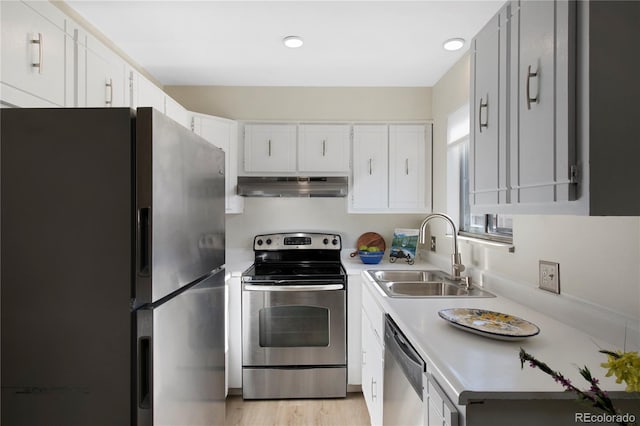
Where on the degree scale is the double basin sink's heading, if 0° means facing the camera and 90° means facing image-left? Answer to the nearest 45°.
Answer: approximately 90°

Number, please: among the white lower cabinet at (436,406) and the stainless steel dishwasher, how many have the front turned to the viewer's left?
2

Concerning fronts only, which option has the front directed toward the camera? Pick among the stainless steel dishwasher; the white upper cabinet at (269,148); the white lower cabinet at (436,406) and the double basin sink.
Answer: the white upper cabinet

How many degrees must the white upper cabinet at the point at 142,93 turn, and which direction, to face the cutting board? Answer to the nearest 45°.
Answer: approximately 45° to its left

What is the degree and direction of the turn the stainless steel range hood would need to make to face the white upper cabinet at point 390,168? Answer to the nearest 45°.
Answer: approximately 90° to its left

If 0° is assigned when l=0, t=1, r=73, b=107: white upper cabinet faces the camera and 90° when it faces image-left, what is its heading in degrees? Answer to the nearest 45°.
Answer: approximately 315°

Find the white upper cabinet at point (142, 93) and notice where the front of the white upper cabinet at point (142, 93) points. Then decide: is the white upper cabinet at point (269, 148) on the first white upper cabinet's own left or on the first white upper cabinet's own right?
on the first white upper cabinet's own left

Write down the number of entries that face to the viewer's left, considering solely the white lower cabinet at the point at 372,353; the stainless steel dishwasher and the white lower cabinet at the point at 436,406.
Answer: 3

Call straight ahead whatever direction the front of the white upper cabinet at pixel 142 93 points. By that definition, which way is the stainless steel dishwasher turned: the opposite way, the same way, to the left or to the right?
the opposite way

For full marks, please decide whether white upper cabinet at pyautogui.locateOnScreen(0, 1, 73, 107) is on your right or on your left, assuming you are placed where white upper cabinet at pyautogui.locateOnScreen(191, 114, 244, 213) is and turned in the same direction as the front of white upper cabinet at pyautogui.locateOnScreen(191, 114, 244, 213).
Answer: on your right

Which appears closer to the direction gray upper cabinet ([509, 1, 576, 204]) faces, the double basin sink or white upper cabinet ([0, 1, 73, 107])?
the white upper cabinet

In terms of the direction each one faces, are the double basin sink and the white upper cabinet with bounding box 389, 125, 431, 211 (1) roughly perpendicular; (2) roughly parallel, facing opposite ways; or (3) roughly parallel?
roughly perpendicular

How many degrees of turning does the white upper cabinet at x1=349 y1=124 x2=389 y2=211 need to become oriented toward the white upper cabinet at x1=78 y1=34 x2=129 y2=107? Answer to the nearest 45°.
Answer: approximately 45° to its right
